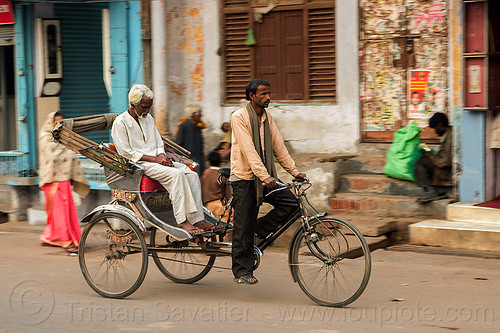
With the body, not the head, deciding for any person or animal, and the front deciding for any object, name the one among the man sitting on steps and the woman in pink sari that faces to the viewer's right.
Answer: the woman in pink sari

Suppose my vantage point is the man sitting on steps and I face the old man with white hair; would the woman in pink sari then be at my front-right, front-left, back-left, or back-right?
front-right

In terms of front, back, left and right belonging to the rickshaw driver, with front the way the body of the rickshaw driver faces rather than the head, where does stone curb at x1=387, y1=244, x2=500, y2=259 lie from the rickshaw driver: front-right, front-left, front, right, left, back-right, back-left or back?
left

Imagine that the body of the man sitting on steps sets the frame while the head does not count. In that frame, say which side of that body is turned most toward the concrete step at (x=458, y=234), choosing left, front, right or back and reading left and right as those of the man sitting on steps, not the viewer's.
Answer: left

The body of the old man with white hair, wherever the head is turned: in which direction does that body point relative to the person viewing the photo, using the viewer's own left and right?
facing the viewer and to the right of the viewer

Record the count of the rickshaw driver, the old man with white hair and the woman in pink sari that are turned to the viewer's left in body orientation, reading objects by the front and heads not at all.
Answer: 0

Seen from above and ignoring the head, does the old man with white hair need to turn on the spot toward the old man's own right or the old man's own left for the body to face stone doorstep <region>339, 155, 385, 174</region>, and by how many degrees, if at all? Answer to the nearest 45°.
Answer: approximately 90° to the old man's own left

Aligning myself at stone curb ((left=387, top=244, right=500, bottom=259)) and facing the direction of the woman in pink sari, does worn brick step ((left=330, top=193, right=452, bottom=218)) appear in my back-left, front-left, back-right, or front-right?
front-right

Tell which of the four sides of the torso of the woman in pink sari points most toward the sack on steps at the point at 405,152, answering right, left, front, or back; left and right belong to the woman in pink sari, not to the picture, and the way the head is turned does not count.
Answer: front

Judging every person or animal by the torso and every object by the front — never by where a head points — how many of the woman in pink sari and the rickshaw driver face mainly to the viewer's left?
0

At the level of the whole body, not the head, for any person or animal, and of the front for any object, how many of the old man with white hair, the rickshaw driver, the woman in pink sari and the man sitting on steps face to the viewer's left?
1

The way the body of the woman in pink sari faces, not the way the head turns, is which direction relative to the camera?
to the viewer's right

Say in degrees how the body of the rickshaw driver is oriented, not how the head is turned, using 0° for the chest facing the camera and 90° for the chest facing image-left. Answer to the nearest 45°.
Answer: approximately 315°

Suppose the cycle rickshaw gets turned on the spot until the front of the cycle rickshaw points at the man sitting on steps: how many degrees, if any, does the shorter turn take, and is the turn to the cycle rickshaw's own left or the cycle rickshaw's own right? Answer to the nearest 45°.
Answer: approximately 90° to the cycle rickshaw's own left
